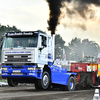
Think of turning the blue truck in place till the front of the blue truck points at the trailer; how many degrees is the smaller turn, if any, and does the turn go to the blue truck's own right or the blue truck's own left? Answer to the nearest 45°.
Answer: approximately 180°

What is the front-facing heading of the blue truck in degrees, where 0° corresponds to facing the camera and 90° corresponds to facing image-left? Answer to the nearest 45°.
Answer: approximately 45°
